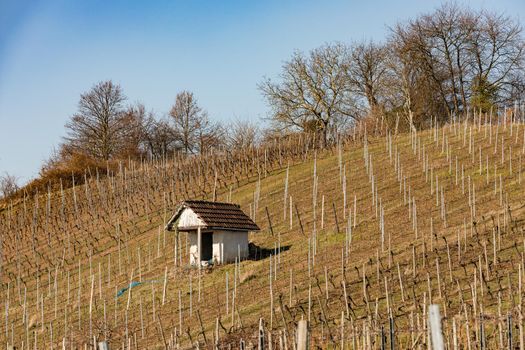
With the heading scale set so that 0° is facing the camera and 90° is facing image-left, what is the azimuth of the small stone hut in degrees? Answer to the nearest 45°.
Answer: approximately 45°
